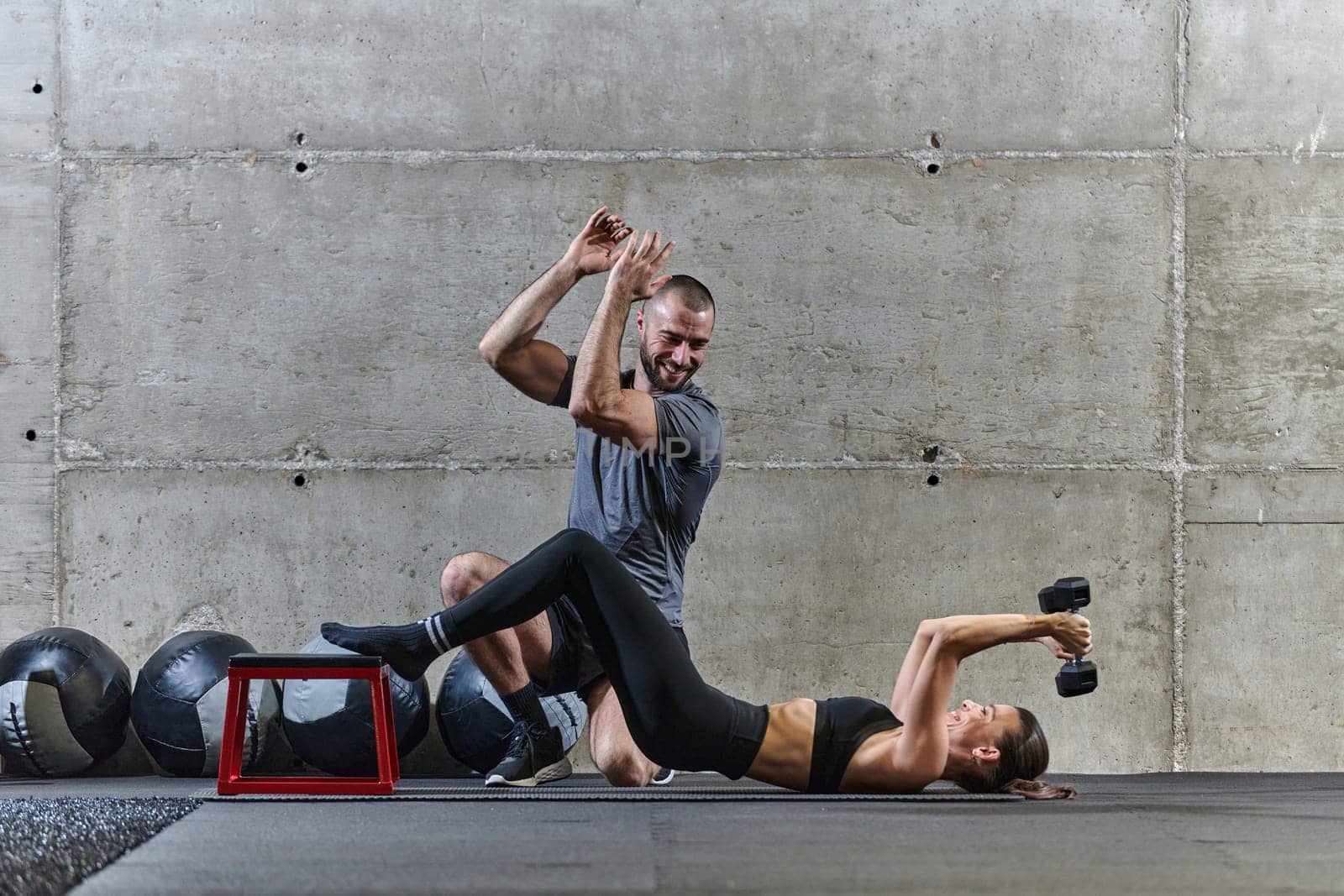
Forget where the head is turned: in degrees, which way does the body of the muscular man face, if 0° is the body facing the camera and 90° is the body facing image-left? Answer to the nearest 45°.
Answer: approximately 45°
